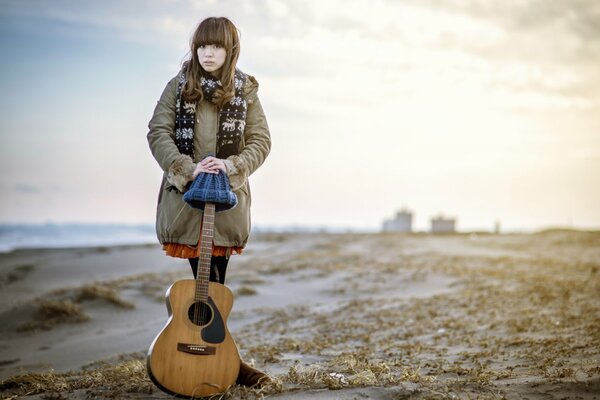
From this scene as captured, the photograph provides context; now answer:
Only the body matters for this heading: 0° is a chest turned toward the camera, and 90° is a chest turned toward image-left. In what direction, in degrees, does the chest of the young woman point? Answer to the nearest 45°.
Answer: approximately 0°

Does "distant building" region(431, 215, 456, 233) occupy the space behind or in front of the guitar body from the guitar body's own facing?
behind
